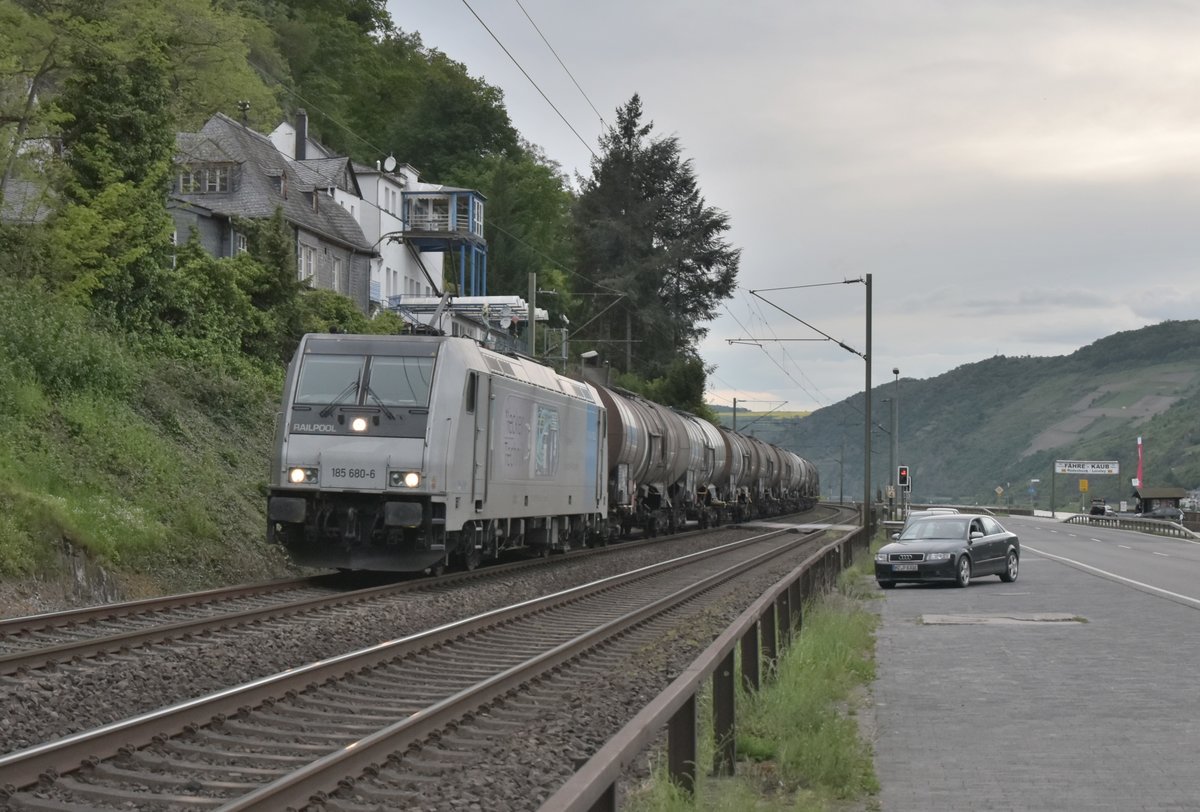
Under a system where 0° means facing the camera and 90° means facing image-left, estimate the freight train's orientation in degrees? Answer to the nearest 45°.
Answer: approximately 45°

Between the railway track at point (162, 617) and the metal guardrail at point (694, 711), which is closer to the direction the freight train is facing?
the railway track

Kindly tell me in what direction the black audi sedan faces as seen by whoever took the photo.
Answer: facing the viewer and to the left of the viewer

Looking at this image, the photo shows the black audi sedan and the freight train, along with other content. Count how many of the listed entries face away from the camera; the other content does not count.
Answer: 0

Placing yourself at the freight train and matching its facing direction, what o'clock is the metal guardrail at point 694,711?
The metal guardrail is roughly at 10 o'clock from the freight train.

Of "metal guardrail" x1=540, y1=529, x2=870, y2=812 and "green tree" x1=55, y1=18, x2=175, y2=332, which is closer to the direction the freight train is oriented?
the metal guardrail

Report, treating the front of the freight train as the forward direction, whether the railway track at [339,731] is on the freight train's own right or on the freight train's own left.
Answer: on the freight train's own left

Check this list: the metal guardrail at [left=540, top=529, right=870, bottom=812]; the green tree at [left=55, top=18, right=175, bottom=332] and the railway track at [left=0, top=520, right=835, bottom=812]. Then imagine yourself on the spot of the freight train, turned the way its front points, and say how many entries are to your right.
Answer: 1

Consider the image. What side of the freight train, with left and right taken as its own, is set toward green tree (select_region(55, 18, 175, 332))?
right
